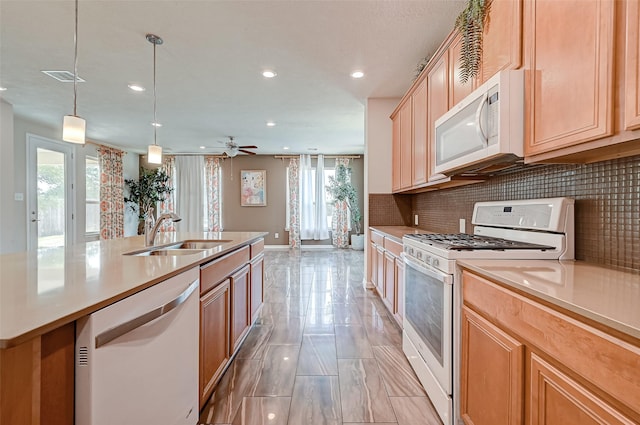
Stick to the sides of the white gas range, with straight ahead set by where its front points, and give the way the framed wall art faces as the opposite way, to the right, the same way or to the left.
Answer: to the left

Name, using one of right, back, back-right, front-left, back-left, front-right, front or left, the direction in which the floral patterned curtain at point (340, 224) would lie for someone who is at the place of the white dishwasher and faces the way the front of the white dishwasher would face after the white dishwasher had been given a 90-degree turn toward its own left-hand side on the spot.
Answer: front

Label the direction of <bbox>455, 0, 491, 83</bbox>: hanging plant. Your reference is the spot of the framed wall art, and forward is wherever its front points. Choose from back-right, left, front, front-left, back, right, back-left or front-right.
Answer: front

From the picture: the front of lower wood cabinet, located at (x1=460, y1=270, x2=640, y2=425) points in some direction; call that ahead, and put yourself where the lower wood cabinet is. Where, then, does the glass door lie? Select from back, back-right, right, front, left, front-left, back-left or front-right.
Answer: front-right

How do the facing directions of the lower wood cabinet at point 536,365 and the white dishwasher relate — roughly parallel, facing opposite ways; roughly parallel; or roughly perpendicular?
roughly parallel, facing opposite ways

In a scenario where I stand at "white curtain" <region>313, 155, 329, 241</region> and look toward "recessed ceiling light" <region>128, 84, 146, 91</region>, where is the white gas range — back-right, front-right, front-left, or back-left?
front-left

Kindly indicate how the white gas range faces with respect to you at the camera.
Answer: facing the viewer and to the left of the viewer

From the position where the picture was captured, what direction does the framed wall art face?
facing the viewer

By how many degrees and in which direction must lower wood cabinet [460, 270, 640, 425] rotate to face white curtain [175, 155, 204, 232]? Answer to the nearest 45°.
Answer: approximately 45° to its right

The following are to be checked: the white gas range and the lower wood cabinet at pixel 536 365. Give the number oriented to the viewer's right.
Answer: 0

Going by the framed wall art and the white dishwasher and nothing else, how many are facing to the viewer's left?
0

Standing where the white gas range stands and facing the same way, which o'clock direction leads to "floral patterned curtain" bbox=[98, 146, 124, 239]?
The floral patterned curtain is roughly at 2 o'clock from the white gas range.

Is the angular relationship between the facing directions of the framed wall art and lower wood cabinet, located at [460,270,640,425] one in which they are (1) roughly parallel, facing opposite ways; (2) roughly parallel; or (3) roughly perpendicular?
roughly perpendicular

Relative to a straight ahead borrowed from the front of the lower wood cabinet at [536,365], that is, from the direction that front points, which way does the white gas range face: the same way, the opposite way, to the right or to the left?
the same way

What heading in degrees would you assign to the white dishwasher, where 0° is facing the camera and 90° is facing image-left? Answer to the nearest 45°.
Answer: approximately 315°

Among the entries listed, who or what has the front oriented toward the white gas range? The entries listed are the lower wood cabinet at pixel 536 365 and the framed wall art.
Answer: the framed wall art

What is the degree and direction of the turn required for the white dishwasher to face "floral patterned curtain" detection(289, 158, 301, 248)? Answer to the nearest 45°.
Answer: approximately 90° to its left
